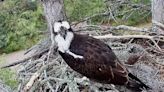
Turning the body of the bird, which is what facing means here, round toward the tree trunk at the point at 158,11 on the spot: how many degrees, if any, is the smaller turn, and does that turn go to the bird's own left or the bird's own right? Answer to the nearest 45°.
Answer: approximately 135° to the bird's own right

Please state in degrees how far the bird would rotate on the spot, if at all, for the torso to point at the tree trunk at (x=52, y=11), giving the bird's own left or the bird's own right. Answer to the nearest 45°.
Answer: approximately 45° to the bird's own right

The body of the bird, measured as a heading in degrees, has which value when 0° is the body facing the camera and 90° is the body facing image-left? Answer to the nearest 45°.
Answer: approximately 90°
